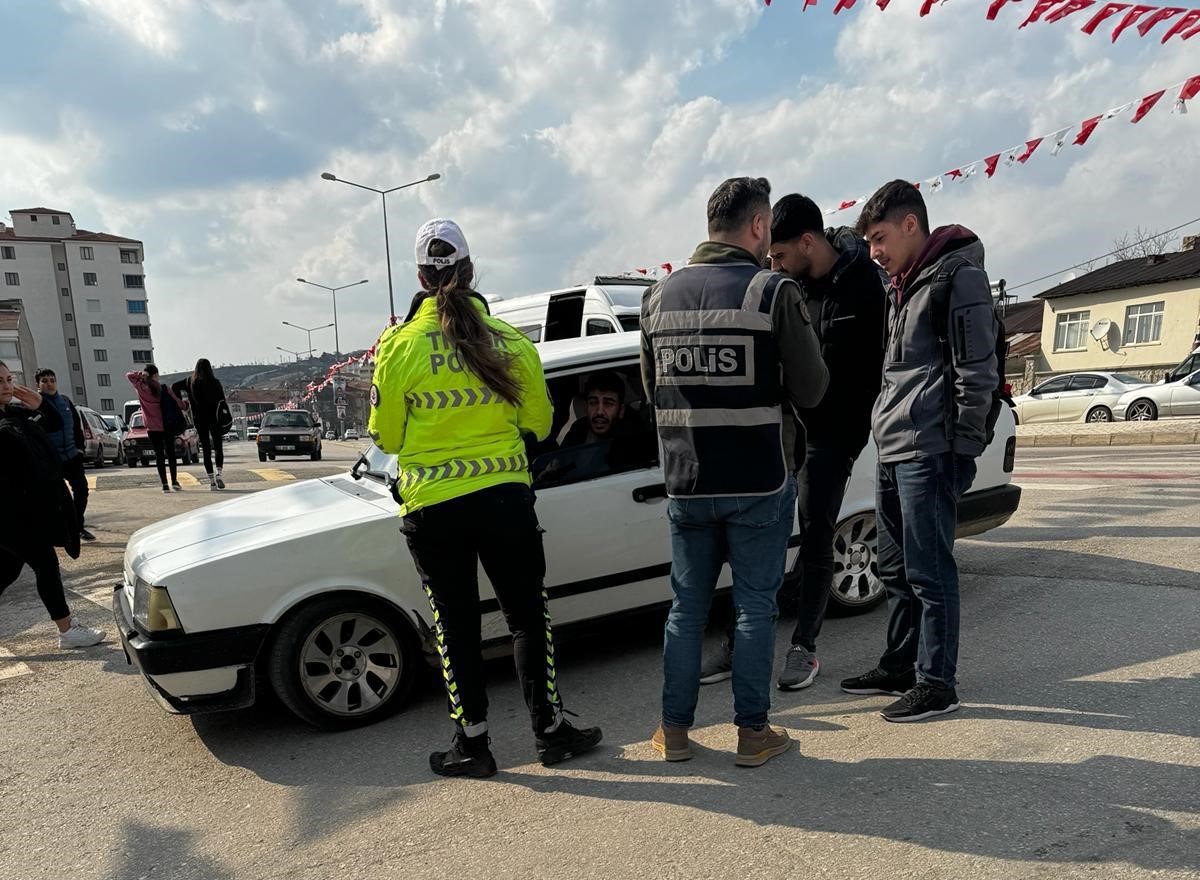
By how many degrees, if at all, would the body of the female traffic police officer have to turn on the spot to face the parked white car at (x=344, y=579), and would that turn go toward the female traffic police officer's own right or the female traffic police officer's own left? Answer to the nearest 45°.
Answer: approximately 45° to the female traffic police officer's own left

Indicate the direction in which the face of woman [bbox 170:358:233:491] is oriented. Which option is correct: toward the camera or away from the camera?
away from the camera

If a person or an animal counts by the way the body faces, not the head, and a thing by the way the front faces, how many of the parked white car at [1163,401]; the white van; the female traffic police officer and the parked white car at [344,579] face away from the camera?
1

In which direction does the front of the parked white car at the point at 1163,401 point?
to the viewer's left

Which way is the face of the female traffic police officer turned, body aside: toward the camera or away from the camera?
away from the camera

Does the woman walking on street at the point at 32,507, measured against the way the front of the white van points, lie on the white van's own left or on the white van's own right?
on the white van's own right

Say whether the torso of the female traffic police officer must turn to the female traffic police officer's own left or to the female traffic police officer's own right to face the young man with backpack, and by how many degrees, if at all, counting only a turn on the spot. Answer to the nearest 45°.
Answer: approximately 90° to the female traffic police officer's own right

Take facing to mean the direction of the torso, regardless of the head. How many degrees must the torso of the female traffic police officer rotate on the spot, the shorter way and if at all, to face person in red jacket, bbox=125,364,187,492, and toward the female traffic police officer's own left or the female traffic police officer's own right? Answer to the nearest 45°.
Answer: approximately 45° to the female traffic police officer's own left

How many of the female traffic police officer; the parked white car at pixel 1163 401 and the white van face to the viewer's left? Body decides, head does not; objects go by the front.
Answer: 1

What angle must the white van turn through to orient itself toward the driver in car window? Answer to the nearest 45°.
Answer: approximately 45° to its right

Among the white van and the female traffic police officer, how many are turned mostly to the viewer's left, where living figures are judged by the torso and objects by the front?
0

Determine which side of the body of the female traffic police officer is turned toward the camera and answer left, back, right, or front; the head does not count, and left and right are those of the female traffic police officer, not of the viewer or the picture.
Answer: back
